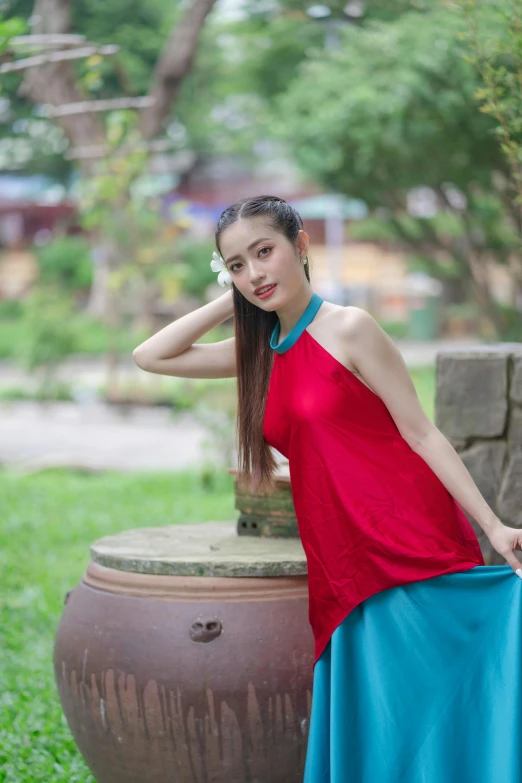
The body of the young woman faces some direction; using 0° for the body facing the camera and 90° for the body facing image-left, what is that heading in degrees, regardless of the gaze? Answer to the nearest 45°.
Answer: approximately 45°

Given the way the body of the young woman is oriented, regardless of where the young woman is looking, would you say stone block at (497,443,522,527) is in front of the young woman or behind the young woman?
behind

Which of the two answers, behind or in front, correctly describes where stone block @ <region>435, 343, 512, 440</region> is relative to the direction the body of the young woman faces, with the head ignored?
behind

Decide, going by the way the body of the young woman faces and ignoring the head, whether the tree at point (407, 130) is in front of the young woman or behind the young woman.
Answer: behind
